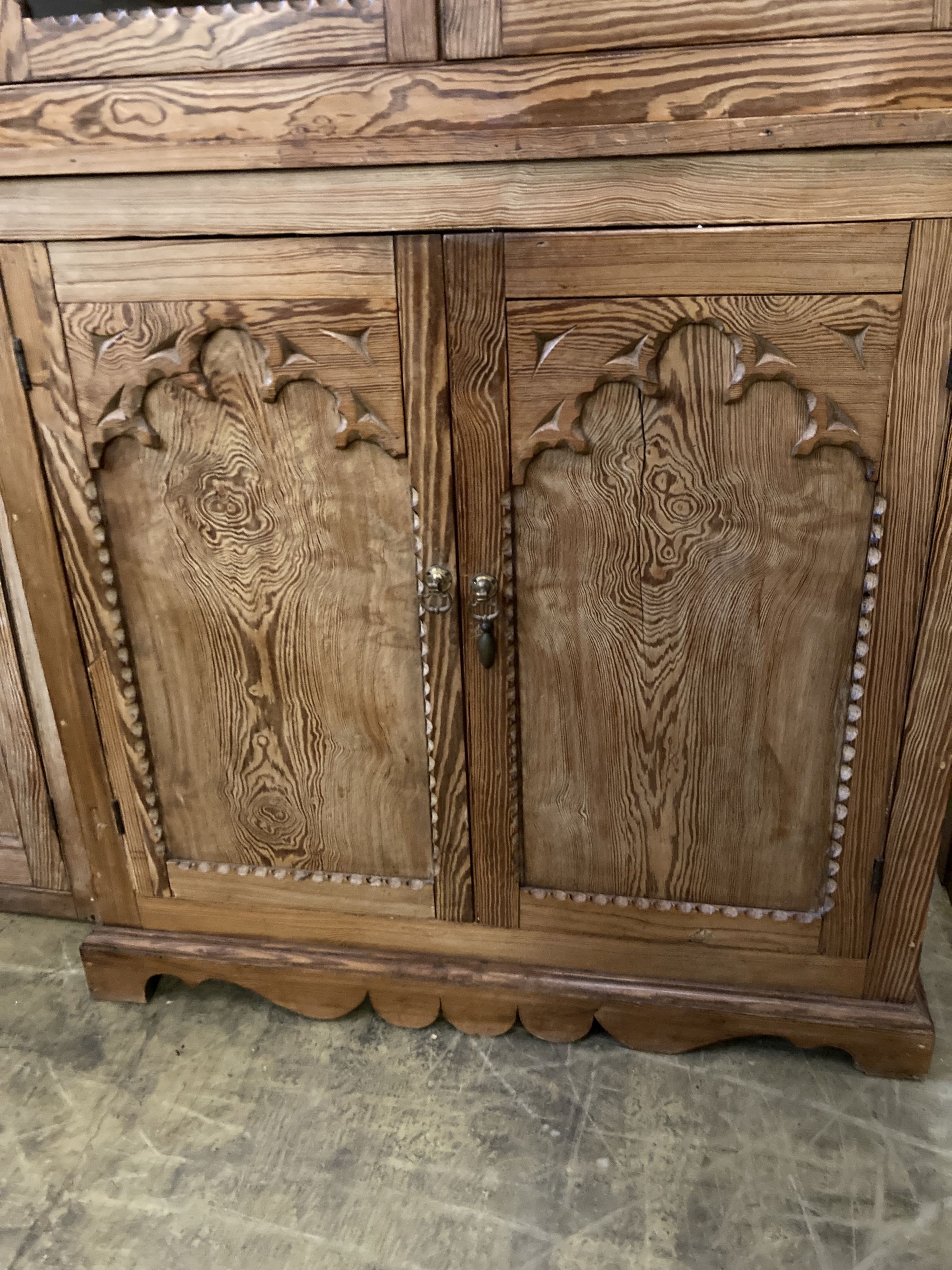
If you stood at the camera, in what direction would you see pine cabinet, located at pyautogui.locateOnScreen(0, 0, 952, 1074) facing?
facing the viewer
